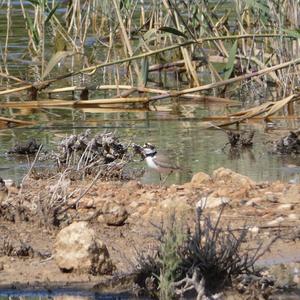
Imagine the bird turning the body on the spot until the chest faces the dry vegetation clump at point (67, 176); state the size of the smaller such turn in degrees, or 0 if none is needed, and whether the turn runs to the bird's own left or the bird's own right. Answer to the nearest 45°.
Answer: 0° — it already faces it

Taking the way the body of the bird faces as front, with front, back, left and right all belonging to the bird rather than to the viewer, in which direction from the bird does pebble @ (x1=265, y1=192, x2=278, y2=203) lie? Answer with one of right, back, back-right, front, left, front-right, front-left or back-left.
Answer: back-left

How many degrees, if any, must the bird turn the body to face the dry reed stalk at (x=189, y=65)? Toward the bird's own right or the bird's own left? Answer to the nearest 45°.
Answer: approximately 90° to the bird's own right

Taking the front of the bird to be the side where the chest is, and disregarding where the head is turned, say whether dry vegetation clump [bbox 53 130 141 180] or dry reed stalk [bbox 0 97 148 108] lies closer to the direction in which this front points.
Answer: the dry vegetation clump

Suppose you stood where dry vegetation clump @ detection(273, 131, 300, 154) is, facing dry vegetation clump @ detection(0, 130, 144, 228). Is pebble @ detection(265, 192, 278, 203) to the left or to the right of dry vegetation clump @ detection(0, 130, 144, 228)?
left

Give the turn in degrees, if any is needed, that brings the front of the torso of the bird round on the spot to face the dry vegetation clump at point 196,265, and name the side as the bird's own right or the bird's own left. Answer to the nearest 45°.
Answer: approximately 90° to the bird's own left

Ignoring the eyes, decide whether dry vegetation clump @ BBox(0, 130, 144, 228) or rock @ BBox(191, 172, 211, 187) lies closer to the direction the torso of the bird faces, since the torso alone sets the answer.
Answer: the dry vegetation clump

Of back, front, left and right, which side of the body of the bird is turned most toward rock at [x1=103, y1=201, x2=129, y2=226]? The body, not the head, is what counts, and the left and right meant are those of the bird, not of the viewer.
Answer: left

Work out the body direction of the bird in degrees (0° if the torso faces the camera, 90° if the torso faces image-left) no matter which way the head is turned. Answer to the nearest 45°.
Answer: approximately 90°
